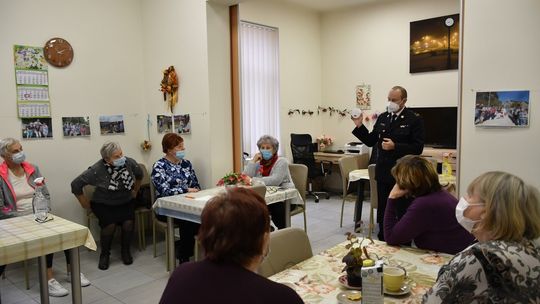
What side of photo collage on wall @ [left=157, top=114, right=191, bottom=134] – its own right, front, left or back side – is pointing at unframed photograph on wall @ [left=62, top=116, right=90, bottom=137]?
right

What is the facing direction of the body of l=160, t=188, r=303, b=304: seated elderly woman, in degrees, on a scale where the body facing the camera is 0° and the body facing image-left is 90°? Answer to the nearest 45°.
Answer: approximately 225°

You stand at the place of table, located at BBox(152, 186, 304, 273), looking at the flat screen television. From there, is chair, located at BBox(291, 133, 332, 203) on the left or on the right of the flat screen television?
left

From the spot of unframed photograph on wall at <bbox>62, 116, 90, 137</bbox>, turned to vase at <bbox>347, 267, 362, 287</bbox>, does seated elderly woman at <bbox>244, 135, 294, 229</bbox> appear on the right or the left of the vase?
left

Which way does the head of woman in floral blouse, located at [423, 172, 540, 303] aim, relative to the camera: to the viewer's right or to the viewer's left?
to the viewer's left

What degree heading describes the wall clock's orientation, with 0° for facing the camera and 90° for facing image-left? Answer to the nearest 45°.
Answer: approximately 315°

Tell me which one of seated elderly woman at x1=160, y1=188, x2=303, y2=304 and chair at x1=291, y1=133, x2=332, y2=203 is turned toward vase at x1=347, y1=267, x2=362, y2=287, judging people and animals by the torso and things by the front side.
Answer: the seated elderly woman

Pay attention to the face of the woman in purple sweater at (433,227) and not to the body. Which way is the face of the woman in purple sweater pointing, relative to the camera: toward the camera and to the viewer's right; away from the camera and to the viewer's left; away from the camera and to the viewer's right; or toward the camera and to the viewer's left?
away from the camera and to the viewer's left

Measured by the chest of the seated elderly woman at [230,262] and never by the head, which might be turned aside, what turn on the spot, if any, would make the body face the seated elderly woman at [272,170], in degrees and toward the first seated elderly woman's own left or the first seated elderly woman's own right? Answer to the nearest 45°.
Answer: approximately 45° to the first seated elderly woman's own left

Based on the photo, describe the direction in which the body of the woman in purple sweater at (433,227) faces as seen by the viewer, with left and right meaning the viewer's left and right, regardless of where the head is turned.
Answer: facing away from the viewer and to the left of the viewer
